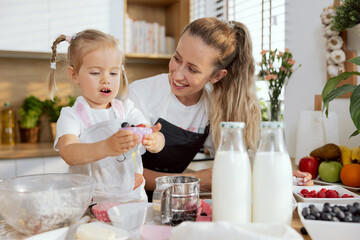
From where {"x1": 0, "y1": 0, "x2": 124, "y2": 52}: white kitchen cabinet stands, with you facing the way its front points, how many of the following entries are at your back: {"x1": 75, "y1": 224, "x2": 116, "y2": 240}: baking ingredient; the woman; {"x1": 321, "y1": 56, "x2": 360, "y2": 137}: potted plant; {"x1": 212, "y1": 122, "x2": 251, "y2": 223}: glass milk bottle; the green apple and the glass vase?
0

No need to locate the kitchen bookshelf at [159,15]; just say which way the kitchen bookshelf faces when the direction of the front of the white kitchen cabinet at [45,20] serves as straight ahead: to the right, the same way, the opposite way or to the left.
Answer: the same way

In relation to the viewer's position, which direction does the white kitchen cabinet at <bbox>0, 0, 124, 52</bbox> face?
facing the viewer

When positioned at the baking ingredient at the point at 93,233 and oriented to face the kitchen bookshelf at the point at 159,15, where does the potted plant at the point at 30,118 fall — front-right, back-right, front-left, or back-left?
front-left

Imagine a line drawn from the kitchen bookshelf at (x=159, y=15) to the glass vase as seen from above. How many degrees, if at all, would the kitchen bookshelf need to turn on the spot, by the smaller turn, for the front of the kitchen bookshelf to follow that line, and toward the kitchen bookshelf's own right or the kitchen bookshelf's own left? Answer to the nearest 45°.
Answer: approximately 45° to the kitchen bookshelf's own left

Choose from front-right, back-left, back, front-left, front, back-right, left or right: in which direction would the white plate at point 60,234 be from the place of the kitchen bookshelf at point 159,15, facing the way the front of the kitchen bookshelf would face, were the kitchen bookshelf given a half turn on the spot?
back

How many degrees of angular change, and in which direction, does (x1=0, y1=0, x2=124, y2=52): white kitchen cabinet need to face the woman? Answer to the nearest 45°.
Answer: approximately 45° to its left

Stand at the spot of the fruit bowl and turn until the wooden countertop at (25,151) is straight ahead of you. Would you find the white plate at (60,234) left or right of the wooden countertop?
left

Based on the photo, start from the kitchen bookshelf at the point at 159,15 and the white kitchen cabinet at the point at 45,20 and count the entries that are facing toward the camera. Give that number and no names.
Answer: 2

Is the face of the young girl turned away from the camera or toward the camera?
toward the camera

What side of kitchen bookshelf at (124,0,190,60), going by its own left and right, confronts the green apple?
front

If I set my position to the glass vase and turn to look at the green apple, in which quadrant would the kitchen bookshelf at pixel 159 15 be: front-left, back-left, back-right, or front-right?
back-right

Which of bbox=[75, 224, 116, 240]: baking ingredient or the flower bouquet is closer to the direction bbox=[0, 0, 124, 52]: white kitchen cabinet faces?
the baking ingredient

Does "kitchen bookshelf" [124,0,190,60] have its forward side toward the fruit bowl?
yes

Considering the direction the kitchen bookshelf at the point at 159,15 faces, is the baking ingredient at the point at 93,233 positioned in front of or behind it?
in front

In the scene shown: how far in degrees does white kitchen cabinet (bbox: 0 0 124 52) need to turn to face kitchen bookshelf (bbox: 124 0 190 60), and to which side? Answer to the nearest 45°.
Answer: approximately 90° to its left

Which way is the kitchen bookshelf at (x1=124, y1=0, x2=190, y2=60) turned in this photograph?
toward the camera

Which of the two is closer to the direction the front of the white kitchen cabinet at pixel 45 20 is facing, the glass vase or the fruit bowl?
the fruit bowl

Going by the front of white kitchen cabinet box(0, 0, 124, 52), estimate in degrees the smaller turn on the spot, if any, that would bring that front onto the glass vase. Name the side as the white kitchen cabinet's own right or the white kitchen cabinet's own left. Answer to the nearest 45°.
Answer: approximately 45° to the white kitchen cabinet's own left

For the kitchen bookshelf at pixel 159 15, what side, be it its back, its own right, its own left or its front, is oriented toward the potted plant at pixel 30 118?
right

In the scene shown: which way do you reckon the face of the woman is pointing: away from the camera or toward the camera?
toward the camera
